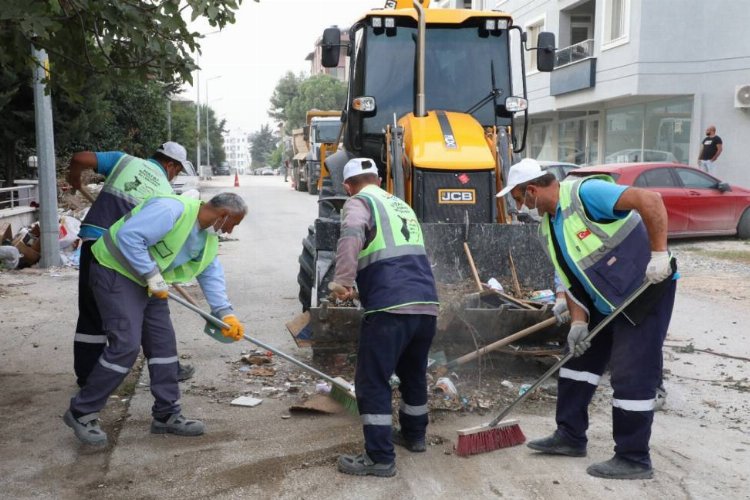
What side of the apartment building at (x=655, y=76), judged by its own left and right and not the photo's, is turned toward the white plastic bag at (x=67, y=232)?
front

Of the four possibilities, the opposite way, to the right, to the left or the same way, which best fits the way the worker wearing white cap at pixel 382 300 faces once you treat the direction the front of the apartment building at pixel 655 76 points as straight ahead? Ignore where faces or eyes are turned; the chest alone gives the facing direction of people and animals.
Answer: to the right

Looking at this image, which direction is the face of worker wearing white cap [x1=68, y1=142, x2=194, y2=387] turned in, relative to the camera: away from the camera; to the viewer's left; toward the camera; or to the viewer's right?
to the viewer's right

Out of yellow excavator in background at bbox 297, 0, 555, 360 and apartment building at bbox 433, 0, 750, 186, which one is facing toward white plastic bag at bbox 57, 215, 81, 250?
the apartment building

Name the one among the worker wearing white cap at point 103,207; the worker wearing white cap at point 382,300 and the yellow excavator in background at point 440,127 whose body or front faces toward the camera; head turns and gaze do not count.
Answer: the yellow excavator in background

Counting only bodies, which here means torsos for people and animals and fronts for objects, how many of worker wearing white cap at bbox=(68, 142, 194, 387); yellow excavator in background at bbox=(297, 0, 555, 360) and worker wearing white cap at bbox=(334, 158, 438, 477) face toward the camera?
1

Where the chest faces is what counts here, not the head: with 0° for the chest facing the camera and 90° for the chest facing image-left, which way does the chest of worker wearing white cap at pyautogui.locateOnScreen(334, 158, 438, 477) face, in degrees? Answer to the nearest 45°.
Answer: approximately 135°

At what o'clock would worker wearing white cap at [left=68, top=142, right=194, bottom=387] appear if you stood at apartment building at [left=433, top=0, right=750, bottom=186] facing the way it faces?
The worker wearing white cap is roughly at 11 o'clock from the apartment building.

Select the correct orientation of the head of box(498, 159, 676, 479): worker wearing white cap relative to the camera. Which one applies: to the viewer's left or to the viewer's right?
to the viewer's left

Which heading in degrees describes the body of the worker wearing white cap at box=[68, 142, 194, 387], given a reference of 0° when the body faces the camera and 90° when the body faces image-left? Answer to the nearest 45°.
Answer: approximately 225°

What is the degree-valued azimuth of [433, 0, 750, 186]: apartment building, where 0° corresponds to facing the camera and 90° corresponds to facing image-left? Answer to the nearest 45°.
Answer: approximately 45°

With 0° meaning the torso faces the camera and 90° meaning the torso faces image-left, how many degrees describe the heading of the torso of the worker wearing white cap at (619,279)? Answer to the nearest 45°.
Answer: approximately 45°

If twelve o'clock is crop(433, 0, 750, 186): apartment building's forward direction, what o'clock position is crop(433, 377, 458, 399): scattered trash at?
The scattered trash is roughly at 11 o'clock from the apartment building.

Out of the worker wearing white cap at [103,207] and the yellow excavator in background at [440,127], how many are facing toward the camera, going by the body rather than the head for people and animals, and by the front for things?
1
